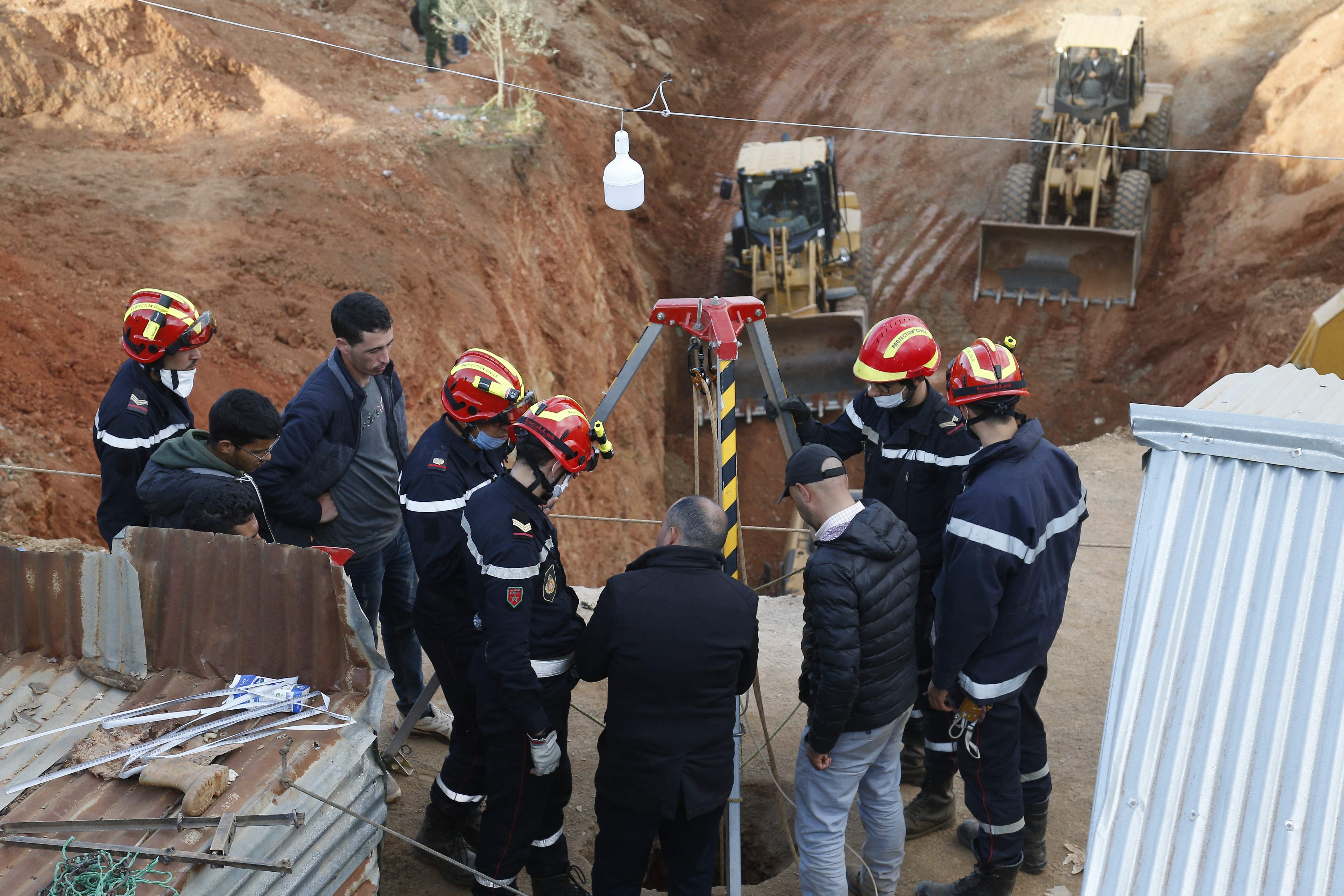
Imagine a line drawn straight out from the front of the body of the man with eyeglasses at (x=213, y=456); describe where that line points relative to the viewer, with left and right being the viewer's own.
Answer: facing to the right of the viewer

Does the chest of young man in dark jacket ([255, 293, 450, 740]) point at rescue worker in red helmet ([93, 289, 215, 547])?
no

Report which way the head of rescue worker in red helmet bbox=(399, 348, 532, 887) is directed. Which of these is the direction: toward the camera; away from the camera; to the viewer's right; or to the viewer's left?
to the viewer's right

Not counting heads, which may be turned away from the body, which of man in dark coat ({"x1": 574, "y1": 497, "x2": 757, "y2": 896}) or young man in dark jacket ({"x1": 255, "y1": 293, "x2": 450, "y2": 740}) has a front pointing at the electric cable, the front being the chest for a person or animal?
the man in dark coat

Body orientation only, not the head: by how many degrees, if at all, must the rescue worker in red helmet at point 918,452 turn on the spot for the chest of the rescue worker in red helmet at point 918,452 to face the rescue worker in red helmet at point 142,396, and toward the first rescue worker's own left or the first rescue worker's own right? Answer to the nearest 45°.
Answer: approximately 45° to the first rescue worker's own right

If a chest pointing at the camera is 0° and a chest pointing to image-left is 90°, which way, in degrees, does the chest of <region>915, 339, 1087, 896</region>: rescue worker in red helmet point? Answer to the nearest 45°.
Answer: approximately 135°

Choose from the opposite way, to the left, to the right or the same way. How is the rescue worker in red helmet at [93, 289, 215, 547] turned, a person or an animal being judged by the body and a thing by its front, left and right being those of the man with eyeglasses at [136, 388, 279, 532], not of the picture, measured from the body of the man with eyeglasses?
the same way

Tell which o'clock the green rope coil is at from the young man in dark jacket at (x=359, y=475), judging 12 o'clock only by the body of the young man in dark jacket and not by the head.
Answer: The green rope coil is roughly at 2 o'clock from the young man in dark jacket.

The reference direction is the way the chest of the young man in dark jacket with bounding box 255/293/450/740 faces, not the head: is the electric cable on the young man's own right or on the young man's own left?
on the young man's own left

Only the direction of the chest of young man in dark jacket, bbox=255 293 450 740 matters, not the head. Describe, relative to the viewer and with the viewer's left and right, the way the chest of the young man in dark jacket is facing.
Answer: facing the viewer and to the right of the viewer

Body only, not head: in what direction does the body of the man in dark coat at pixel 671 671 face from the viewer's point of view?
away from the camera

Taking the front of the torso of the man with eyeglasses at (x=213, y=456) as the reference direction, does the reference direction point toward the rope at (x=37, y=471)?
no

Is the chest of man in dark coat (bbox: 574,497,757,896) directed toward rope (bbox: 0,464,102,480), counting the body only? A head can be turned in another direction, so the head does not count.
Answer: no

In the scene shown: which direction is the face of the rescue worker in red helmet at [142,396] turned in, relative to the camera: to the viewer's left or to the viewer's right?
to the viewer's right

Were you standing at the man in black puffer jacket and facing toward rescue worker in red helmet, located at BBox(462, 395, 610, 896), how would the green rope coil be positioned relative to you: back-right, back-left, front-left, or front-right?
front-left

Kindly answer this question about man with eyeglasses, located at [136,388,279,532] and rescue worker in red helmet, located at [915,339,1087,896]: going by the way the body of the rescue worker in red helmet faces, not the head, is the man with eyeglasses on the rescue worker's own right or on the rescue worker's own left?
on the rescue worker's own left

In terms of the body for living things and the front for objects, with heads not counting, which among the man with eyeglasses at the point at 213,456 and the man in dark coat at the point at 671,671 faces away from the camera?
the man in dark coat

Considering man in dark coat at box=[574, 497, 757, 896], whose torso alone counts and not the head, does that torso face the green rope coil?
no

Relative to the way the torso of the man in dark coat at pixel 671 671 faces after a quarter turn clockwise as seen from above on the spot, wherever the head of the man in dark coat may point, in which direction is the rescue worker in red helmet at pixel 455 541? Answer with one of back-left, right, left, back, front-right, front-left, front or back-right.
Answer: back-left

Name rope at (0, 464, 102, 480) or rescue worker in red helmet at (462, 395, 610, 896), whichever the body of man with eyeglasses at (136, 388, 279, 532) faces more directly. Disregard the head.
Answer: the rescue worker in red helmet
